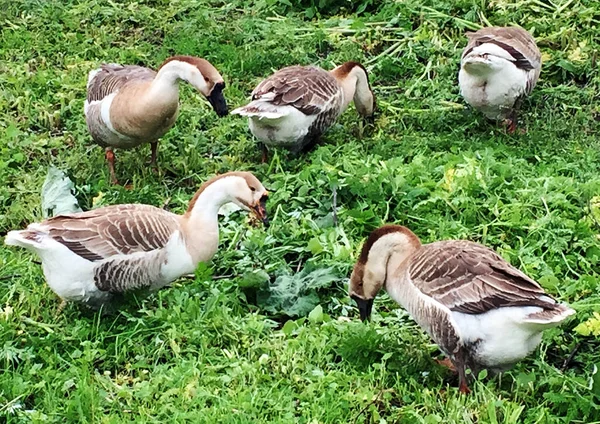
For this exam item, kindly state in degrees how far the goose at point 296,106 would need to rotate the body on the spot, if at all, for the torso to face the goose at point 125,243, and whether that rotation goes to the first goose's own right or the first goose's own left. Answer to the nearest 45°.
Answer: approximately 180°

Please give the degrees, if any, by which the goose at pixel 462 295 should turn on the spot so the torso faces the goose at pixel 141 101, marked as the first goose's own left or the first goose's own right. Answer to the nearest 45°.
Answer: approximately 45° to the first goose's own right

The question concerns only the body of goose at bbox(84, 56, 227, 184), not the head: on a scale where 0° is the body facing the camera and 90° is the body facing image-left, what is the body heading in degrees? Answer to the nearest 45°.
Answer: approximately 315°

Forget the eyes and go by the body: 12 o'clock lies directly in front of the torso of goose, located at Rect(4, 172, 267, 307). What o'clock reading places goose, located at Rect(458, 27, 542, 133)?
goose, located at Rect(458, 27, 542, 133) is roughly at 11 o'clock from goose, located at Rect(4, 172, 267, 307).

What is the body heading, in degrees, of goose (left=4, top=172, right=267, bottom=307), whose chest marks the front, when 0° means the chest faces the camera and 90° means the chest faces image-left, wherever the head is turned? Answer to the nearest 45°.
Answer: approximately 270°

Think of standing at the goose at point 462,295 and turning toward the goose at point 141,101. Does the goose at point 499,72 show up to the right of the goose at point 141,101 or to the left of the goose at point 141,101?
right

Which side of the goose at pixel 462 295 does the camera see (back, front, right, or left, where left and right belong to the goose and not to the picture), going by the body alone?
left

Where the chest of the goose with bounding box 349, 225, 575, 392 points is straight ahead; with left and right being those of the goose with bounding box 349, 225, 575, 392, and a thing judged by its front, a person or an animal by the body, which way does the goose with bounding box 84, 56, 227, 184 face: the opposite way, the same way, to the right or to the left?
the opposite way

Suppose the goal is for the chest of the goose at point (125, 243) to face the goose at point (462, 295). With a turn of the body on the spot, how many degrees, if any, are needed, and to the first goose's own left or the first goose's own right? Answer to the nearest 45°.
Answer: approximately 45° to the first goose's own right

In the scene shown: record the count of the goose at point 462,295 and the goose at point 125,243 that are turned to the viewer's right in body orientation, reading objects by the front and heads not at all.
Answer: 1
